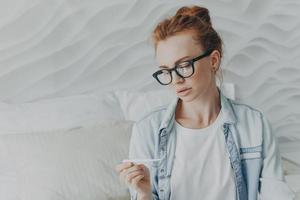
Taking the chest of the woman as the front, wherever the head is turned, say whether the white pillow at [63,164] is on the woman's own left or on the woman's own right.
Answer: on the woman's own right

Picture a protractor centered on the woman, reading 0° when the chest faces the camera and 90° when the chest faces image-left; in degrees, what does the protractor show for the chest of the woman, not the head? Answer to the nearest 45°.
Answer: approximately 0°
